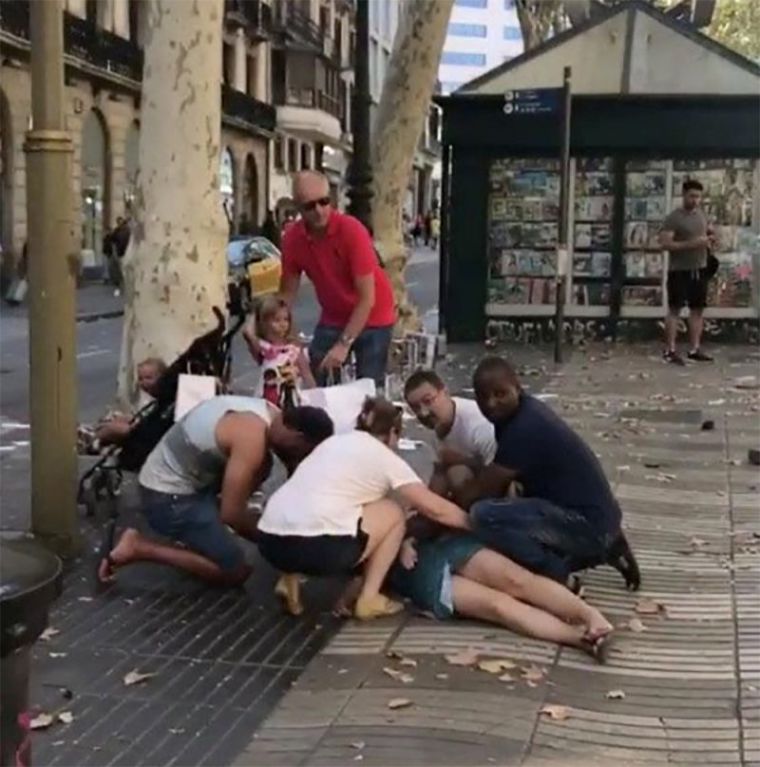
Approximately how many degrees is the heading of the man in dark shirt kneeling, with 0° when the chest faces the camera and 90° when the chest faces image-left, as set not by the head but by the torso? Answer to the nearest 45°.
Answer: approximately 90°

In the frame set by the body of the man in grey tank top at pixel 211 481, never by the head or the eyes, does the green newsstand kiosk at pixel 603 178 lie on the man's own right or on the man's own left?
on the man's own left

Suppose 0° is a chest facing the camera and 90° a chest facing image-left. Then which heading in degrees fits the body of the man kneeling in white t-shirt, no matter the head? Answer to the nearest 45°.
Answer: approximately 45°

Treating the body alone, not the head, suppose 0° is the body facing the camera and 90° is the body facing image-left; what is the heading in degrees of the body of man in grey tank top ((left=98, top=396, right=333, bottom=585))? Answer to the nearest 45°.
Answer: approximately 270°

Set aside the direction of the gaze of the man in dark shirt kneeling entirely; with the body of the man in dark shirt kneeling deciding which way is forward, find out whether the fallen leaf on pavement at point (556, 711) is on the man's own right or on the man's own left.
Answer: on the man's own left

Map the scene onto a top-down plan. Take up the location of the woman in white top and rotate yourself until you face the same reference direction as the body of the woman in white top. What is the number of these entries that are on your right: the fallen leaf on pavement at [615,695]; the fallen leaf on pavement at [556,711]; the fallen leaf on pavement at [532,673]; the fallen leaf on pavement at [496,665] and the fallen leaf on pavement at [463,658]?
5

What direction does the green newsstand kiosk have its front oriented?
toward the camera

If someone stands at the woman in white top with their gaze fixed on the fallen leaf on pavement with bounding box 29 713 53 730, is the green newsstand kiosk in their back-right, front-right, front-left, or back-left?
back-right

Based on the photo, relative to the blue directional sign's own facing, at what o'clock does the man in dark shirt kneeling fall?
The man in dark shirt kneeling is roughly at 12 o'clock from the blue directional sign.

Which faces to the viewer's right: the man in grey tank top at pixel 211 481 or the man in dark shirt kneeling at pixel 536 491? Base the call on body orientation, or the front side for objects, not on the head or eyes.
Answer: the man in grey tank top

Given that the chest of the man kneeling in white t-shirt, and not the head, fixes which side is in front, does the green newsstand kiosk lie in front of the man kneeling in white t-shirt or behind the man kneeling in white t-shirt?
behind

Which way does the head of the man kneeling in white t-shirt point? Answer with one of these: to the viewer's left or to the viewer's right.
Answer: to the viewer's left

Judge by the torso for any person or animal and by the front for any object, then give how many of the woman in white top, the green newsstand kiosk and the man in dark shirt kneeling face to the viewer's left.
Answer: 1

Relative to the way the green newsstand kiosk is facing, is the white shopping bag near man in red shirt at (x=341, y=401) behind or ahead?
ahead

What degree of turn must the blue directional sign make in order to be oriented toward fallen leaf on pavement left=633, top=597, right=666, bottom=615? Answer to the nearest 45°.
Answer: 0° — it already faces it

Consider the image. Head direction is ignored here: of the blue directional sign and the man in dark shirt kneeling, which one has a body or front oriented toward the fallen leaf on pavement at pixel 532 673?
the blue directional sign

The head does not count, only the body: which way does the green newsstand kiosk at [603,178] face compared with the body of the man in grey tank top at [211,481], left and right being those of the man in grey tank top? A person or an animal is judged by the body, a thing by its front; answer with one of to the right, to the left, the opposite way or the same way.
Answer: to the right

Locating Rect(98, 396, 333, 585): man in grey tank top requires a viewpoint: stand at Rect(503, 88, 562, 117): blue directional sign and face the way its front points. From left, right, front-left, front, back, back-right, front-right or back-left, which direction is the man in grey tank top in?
front
